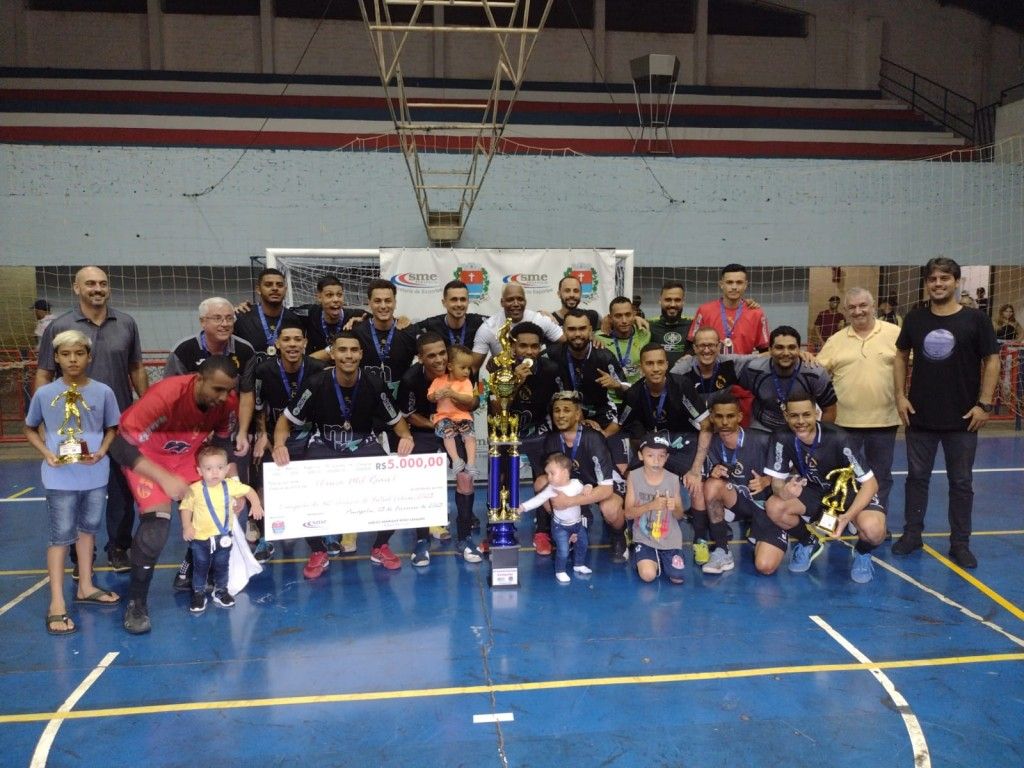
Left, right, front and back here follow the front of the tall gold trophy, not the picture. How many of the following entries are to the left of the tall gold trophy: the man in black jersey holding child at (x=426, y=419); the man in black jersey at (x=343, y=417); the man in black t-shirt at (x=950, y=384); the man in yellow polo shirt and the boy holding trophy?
2

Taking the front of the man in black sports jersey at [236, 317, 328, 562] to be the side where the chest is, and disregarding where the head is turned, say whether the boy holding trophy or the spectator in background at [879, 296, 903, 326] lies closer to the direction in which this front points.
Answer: the boy holding trophy

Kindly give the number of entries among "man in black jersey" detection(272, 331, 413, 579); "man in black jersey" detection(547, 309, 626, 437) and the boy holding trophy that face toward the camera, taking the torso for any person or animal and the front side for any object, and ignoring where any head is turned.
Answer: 3

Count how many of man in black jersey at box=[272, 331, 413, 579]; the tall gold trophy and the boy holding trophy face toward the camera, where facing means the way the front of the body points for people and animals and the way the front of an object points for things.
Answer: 3

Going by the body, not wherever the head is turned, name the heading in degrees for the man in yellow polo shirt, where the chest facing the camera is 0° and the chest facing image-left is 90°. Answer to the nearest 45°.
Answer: approximately 0°

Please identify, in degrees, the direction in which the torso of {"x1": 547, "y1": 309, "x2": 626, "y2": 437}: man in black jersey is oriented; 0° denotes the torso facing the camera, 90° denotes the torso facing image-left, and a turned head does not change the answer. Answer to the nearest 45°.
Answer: approximately 0°
